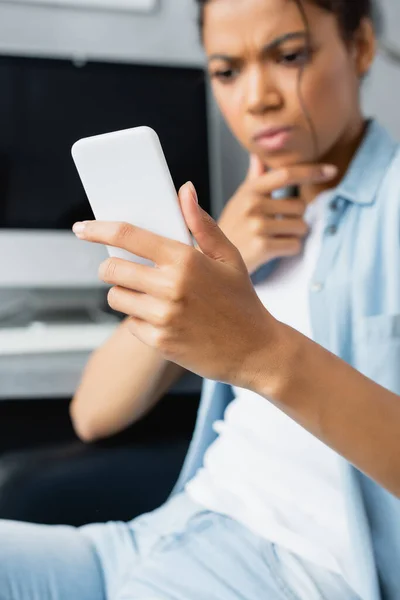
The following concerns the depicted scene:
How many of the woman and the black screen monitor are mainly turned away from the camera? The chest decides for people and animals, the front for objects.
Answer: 0

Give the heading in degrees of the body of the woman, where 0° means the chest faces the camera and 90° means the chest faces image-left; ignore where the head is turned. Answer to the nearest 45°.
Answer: approximately 45°

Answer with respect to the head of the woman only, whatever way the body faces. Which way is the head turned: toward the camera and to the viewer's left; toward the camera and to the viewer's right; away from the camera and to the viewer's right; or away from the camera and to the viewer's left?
toward the camera and to the viewer's left

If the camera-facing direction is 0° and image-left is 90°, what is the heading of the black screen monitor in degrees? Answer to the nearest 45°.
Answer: approximately 0°
